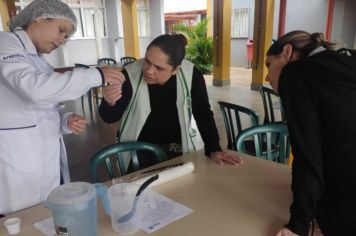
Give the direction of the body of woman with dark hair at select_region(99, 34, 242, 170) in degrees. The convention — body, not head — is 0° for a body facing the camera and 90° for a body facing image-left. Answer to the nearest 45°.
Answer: approximately 0°

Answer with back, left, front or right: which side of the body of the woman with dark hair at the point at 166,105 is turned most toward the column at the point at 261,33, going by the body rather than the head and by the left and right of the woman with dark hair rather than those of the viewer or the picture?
back

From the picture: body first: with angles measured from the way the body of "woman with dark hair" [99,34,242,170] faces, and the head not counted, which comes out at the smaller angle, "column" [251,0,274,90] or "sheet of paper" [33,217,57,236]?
the sheet of paper

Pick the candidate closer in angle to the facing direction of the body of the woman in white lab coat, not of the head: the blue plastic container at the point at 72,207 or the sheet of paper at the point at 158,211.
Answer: the sheet of paper

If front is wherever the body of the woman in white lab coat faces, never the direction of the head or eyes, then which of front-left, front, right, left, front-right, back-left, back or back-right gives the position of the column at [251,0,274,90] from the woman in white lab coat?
front-left

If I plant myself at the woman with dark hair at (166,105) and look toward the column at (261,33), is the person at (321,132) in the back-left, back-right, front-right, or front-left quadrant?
back-right

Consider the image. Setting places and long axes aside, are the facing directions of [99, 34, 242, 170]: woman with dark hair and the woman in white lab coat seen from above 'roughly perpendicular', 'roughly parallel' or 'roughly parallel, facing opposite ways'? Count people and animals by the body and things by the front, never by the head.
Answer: roughly perpendicular

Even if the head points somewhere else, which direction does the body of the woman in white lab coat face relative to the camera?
to the viewer's right

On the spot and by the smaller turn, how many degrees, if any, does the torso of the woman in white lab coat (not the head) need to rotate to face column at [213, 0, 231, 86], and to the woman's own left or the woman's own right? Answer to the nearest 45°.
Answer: approximately 45° to the woman's own left

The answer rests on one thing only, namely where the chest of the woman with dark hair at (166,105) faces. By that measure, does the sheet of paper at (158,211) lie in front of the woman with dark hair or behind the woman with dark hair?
in front

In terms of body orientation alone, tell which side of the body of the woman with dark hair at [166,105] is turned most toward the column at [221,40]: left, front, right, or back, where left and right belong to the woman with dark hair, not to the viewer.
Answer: back

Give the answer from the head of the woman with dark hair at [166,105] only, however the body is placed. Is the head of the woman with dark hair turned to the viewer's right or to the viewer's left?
to the viewer's left

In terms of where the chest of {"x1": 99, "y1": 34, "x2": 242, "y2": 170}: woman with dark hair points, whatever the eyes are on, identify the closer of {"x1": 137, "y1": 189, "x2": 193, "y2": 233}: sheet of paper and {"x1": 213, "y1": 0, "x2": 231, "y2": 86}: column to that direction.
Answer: the sheet of paper

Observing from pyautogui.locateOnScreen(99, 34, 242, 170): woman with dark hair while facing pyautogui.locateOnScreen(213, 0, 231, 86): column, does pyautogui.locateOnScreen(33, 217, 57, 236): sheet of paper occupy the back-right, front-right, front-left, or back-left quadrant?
back-left
